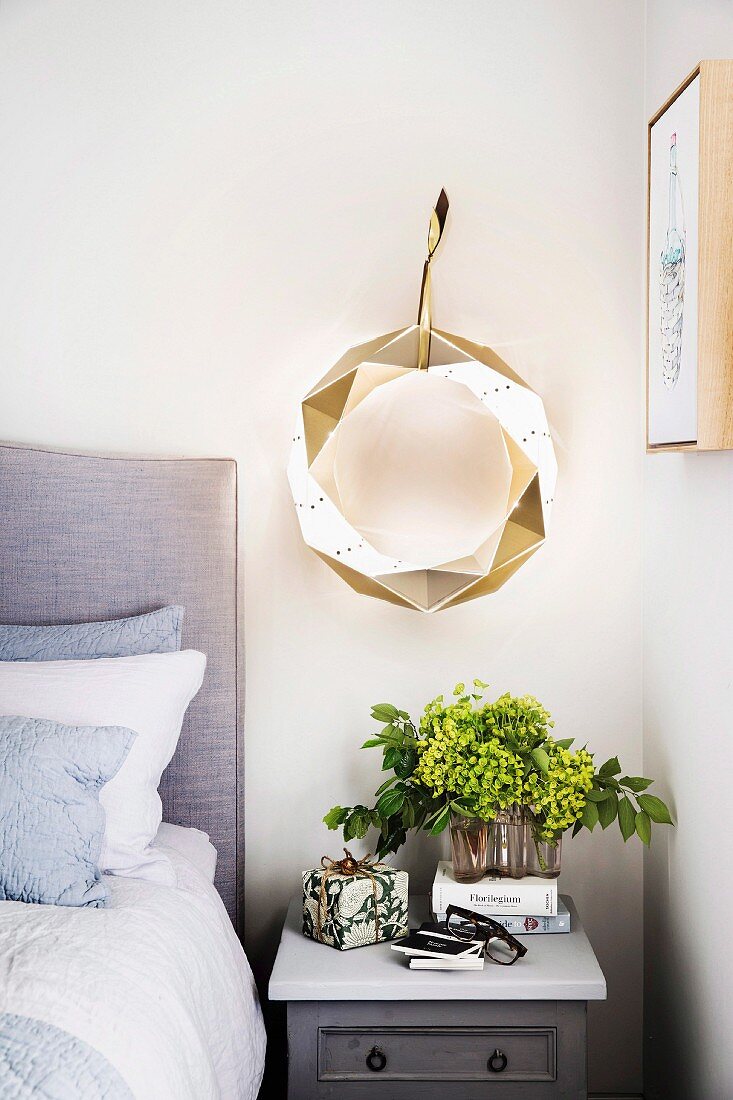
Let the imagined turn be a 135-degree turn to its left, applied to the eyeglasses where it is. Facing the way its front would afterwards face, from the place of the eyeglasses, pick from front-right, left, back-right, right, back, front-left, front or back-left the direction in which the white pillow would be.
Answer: back

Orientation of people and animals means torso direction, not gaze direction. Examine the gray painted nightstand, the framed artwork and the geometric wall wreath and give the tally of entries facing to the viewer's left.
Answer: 1

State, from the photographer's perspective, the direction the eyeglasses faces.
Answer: facing the viewer and to the left of the viewer

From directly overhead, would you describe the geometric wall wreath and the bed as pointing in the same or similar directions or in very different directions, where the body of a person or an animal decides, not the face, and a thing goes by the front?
same or similar directions

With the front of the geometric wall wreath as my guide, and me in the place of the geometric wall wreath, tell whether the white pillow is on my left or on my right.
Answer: on my right

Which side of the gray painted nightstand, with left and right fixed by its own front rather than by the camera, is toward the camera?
front

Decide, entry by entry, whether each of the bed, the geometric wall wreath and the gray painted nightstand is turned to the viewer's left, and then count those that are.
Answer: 0

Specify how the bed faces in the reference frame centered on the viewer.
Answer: facing the viewer

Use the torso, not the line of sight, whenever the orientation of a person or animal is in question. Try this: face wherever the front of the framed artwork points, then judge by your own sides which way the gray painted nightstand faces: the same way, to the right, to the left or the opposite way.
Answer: to the left

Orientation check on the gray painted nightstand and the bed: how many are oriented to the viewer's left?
0

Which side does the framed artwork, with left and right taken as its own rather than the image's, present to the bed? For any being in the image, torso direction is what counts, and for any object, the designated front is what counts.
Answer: front

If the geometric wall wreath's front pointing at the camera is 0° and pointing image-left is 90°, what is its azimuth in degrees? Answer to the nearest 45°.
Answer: approximately 0°

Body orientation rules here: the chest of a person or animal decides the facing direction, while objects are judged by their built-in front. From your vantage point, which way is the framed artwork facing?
to the viewer's left

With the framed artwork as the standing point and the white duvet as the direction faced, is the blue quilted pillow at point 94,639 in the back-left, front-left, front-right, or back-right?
front-right
